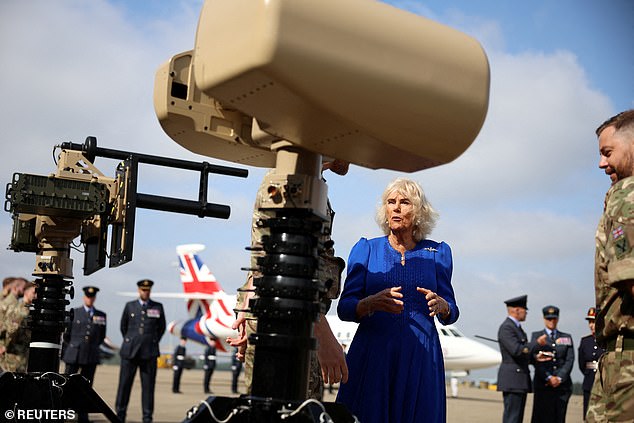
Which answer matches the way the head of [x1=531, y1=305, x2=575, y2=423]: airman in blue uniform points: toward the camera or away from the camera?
toward the camera

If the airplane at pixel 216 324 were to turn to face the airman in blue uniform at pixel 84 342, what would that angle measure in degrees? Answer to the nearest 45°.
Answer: approximately 90° to its right

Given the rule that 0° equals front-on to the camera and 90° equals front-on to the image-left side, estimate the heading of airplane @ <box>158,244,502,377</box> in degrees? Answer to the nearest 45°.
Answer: approximately 270°

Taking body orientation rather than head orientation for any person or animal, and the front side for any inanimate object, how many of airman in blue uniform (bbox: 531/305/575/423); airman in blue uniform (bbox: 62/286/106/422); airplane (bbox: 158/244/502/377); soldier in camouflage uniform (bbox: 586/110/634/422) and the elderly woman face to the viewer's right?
1

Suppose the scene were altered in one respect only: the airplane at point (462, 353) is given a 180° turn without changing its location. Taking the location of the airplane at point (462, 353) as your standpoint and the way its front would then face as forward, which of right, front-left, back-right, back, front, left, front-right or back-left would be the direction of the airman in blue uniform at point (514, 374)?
left

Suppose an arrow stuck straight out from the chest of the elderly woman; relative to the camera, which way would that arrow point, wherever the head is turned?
toward the camera

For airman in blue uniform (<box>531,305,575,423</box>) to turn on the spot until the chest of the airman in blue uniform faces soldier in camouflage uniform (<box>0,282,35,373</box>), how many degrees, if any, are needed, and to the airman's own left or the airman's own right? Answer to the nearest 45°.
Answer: approximately 45° to the airman's own right

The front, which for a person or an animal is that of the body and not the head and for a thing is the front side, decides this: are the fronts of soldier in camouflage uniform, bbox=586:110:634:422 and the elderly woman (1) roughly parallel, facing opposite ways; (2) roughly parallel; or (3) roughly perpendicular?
roughly perpendicular

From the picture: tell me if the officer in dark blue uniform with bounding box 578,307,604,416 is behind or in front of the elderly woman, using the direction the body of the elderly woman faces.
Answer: behind

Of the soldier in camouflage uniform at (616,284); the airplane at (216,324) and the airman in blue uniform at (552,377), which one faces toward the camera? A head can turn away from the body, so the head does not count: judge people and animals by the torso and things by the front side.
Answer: the airman in blue uniform
